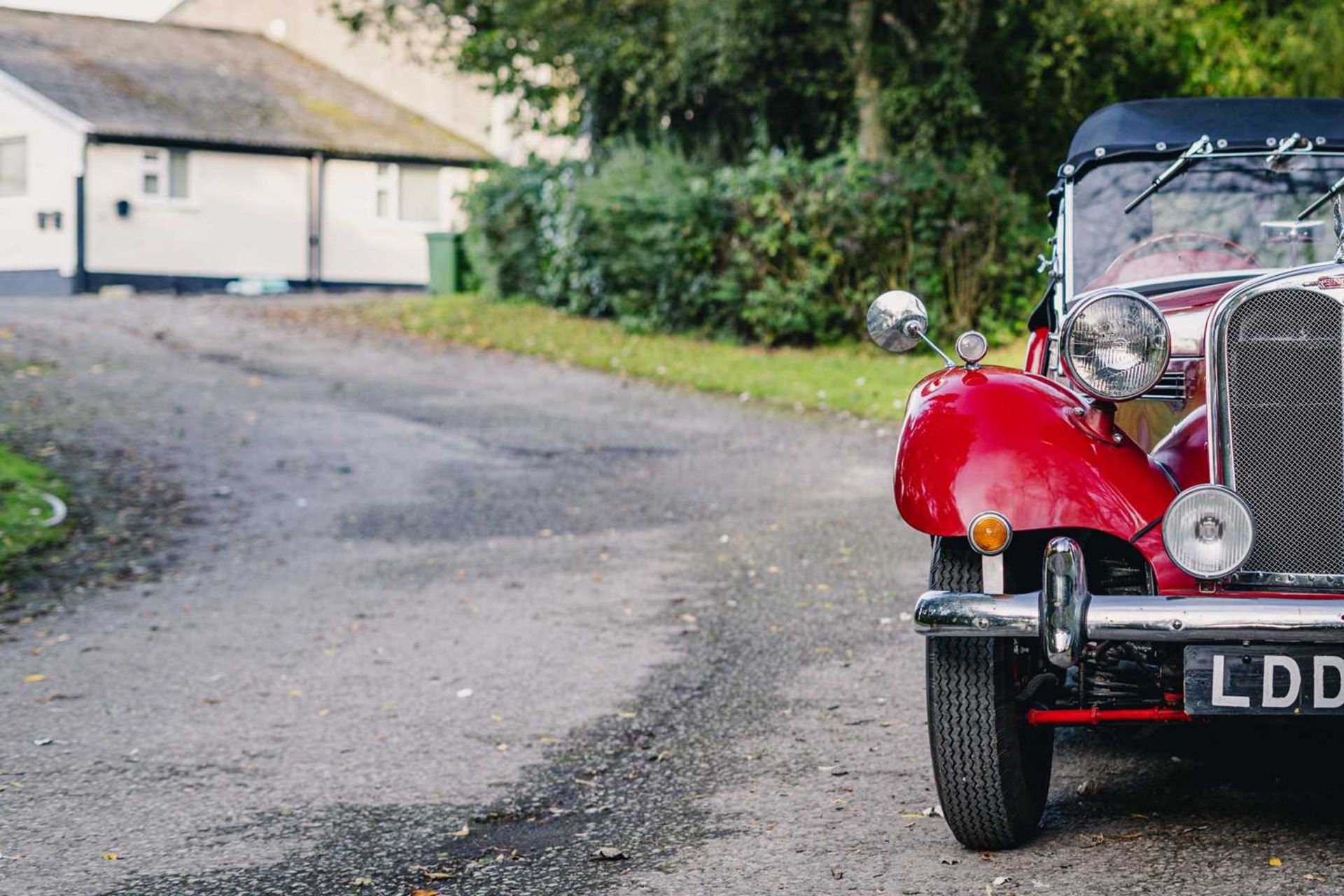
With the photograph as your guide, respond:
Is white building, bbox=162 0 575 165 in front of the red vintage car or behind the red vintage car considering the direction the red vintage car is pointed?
behind

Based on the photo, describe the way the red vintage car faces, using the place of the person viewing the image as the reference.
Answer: facing the viewer

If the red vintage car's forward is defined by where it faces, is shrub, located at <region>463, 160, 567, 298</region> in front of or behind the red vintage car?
behind
